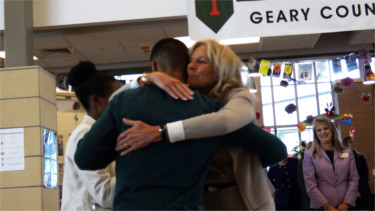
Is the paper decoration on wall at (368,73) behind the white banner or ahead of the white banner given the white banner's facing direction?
behind

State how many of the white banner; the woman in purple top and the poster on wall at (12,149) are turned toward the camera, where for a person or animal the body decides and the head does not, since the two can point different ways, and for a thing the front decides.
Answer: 3

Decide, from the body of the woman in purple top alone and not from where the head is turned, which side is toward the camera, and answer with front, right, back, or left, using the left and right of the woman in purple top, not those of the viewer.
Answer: front

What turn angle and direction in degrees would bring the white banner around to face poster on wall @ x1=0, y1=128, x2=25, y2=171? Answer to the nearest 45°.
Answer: approximately 90° to its right

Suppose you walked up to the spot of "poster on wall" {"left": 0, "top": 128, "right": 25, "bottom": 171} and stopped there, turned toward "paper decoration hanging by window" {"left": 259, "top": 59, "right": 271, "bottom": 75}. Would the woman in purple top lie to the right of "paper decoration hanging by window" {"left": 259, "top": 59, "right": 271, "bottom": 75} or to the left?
right

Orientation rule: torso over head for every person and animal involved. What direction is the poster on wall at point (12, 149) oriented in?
toward the camera

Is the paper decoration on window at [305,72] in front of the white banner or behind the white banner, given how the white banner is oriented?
behind

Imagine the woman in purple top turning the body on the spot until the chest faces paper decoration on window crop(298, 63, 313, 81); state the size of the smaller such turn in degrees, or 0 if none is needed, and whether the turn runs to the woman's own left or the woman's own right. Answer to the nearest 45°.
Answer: approximately 180°

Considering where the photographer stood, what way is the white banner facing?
facing the viewer

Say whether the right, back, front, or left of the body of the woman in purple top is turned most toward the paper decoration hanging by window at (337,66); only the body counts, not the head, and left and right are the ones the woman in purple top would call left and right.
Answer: back

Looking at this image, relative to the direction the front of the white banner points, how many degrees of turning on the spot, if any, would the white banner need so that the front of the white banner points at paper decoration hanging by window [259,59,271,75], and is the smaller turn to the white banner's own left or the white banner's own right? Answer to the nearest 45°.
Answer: approximately 180°

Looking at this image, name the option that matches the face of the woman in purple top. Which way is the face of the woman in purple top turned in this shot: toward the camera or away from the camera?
toward the camera

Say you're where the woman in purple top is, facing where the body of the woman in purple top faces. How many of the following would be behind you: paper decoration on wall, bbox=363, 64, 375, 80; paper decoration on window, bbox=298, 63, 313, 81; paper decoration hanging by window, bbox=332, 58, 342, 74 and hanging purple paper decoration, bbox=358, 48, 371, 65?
4
